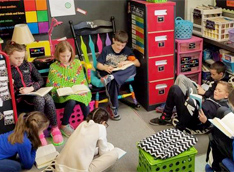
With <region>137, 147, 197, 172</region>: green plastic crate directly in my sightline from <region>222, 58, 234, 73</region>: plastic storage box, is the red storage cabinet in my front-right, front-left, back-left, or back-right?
front-right

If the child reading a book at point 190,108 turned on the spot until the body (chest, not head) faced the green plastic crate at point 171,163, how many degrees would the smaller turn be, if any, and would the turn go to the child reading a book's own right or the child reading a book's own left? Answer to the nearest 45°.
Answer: approximately 90° to the child reading a book's own left

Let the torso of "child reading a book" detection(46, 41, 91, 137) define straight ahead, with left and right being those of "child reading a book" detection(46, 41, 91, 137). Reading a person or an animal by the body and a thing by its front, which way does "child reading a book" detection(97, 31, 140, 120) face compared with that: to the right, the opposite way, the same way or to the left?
the same way

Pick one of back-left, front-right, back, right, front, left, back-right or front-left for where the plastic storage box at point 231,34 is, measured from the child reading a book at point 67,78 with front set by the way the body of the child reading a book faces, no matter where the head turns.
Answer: left

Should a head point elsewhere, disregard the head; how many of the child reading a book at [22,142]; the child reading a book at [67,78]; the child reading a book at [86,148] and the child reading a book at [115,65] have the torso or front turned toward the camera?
2

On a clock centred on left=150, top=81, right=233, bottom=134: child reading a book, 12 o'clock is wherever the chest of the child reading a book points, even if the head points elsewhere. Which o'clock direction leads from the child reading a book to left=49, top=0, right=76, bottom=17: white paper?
The white paper is roughly at 1 o'clock from the child reading a book.

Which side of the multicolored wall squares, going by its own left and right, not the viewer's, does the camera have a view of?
front

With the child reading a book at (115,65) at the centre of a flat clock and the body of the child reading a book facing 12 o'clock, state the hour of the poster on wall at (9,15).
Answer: The poster on wall is roughly at 3 o'clock from the child reading a book.

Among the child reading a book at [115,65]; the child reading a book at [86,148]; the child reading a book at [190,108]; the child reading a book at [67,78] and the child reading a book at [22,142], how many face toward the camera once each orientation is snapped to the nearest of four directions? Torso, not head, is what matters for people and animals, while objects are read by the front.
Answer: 2

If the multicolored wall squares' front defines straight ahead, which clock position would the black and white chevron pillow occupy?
The black and white chevron pillow is roughly at 11 o'clock from the multicolored wall squares.

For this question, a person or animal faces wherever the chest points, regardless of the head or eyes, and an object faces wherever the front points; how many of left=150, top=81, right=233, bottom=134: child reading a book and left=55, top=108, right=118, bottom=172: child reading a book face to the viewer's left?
1

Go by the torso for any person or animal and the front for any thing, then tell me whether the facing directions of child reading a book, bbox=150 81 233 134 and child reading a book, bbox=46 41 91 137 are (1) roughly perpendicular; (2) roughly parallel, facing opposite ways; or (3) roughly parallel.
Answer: roughly perpendicular

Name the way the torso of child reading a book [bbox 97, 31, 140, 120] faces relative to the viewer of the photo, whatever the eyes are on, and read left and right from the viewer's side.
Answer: facing the viewer

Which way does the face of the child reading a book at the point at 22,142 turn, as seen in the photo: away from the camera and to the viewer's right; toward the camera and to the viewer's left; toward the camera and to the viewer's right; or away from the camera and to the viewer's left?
away from the camera and to the viewer's right

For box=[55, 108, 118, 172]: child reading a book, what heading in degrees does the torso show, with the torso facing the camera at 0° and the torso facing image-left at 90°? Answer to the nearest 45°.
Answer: approximately 225°

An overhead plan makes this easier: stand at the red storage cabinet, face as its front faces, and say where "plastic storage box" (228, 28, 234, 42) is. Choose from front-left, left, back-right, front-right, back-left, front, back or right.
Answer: front-left

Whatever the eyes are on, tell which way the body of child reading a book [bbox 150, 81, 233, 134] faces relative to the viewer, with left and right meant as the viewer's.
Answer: facing to the left of the viewer

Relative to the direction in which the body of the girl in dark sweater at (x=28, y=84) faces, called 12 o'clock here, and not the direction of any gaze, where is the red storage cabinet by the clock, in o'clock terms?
The red storage cabinet is roughly at 10 o'clock from the girl in dark sweater.

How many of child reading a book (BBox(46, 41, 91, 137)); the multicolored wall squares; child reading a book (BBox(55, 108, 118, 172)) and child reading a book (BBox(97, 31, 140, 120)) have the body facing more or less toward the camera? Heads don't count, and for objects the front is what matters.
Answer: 3

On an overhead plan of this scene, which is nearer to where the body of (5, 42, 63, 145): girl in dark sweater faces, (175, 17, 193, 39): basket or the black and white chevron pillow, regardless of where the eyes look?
the black and white chevron pillow
